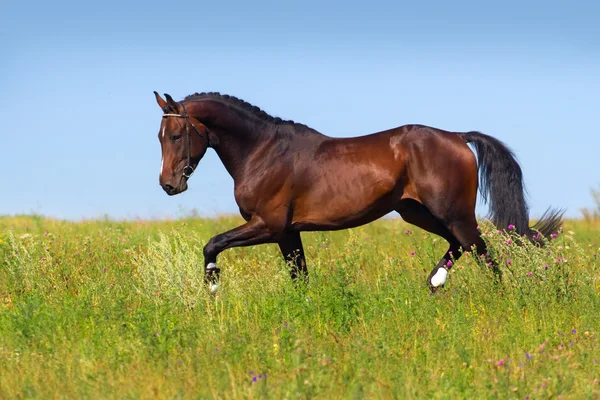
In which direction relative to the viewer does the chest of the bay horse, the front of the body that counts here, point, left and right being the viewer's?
facing to the left of the viewer
